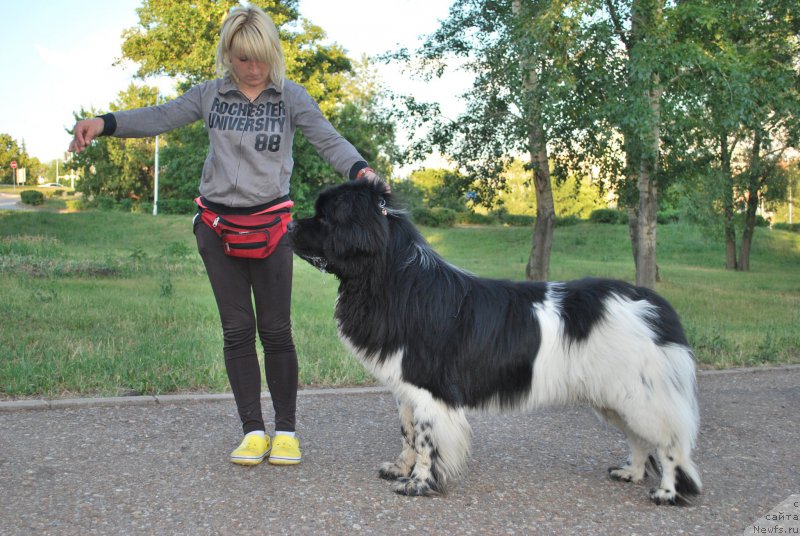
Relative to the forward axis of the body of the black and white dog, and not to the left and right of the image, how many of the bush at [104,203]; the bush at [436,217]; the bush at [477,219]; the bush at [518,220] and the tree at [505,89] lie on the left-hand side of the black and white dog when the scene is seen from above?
0

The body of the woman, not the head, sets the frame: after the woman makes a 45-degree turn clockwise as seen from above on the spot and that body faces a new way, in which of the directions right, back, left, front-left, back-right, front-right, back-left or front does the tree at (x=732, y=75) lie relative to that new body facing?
back

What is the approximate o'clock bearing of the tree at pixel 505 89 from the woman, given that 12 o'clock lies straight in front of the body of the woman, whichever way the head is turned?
The tree is roughly at 7 o'clock from the woman.

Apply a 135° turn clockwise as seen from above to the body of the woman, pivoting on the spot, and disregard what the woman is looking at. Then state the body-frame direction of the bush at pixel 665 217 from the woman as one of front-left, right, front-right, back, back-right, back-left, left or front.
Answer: right

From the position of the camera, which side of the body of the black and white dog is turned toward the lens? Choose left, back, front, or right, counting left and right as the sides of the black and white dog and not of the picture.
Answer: left

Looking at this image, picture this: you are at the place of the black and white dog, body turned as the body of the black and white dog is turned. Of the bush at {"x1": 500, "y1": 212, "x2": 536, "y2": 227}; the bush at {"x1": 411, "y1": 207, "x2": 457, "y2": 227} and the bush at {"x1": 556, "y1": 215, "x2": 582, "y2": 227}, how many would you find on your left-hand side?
0

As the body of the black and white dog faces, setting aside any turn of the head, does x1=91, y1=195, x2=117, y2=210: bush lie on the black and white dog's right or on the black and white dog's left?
on the black and white dog's right

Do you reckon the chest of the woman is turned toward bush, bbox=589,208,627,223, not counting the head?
no

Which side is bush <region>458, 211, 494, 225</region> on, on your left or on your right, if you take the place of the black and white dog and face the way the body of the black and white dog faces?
on your right

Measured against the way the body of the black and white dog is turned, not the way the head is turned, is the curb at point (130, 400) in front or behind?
in front

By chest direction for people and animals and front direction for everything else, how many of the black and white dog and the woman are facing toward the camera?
1

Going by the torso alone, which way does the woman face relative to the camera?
toward the camera

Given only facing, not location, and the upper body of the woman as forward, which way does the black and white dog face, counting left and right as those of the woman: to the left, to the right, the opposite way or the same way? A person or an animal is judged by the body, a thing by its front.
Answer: to the right

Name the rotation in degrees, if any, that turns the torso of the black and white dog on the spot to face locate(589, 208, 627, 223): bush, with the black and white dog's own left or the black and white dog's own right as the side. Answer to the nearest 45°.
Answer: approximately 90° to the black and white dog's own right

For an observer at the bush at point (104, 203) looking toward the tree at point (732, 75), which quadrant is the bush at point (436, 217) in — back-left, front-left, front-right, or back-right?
front-left

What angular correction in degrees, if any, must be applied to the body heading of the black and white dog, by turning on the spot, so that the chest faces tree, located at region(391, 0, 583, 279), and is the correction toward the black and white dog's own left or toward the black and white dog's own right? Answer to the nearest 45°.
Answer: approximately 90° to the black and white dog's own right
